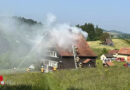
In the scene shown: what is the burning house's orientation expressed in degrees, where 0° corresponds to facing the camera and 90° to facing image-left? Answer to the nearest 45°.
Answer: approximately 45°
